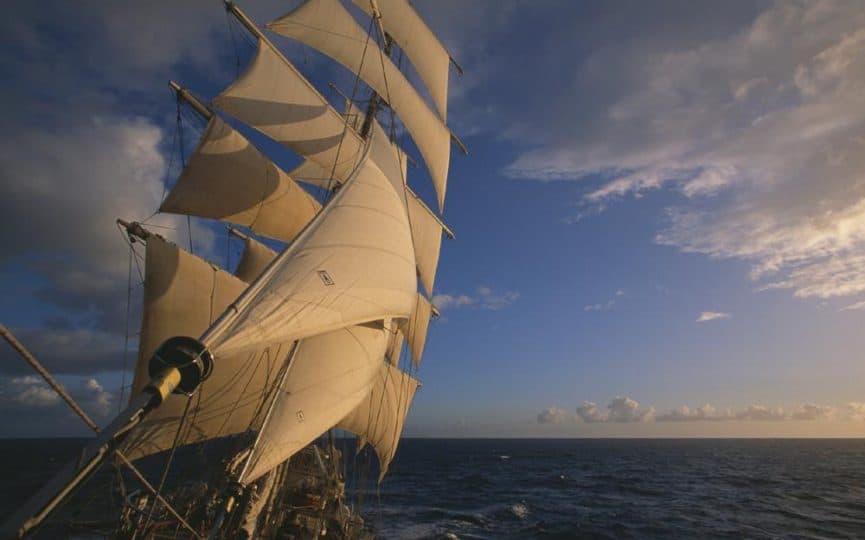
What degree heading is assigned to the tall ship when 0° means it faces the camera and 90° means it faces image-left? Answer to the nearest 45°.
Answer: approximately 45°
